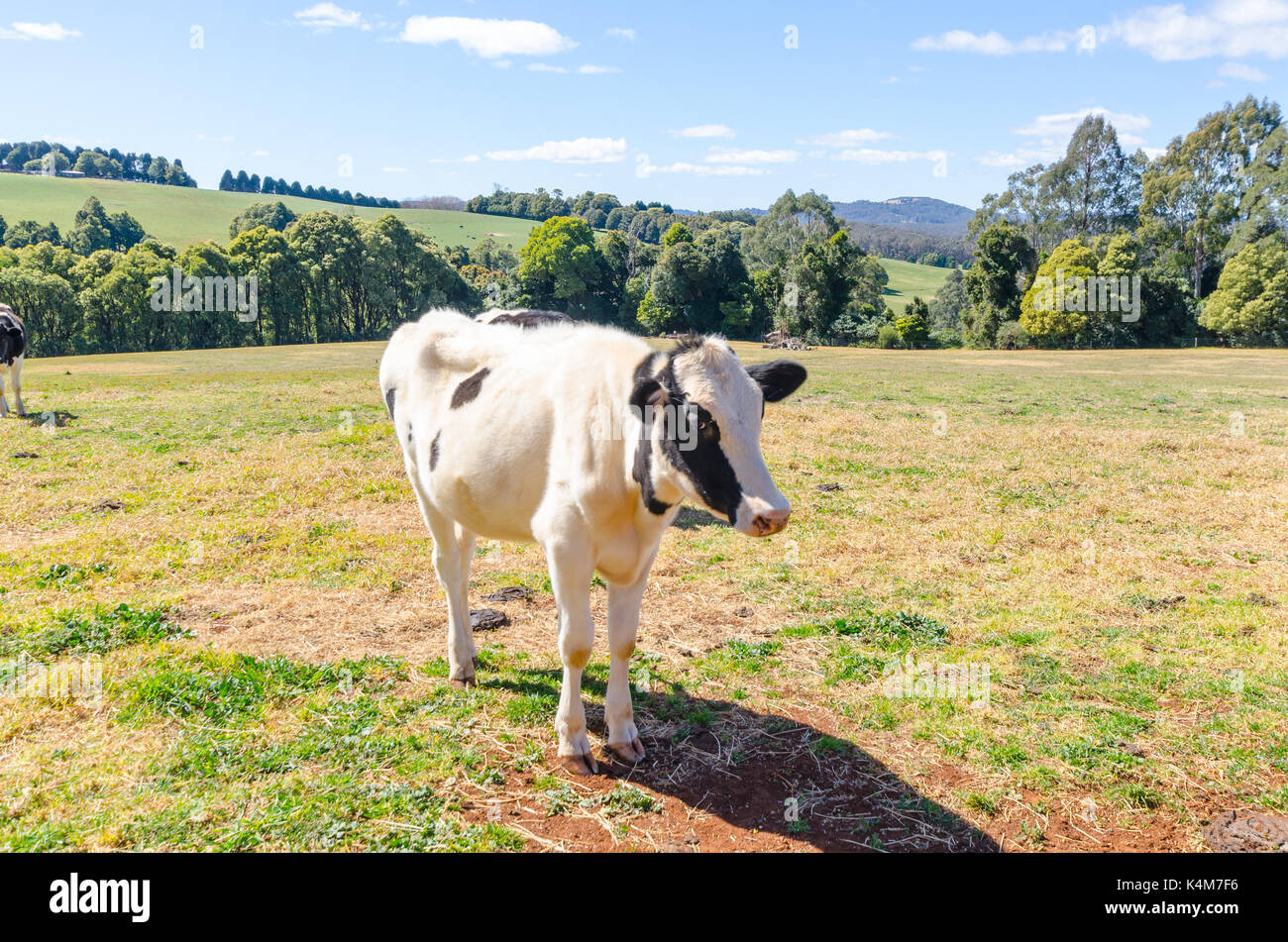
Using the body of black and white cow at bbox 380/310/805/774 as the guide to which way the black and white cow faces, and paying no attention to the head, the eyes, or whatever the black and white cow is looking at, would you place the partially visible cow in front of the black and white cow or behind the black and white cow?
behind

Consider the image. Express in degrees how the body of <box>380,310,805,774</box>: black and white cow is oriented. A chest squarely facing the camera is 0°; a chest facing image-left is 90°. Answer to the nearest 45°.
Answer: approximately 315°
